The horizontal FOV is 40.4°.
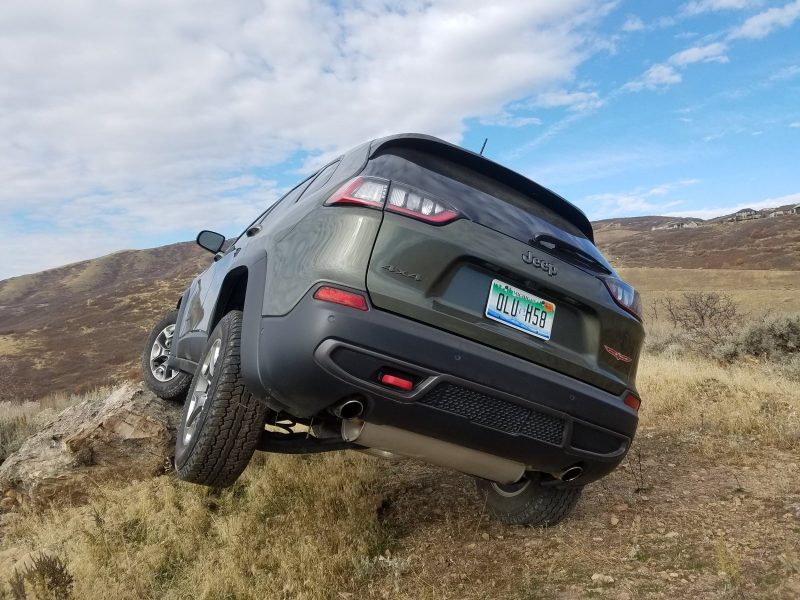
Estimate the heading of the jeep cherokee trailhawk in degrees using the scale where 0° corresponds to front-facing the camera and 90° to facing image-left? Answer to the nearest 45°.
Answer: approximately 135°
